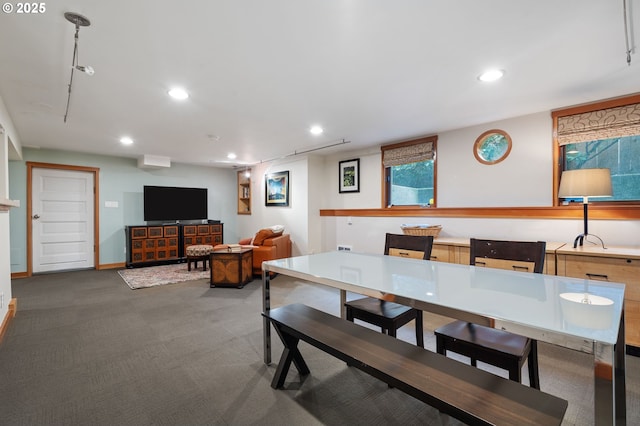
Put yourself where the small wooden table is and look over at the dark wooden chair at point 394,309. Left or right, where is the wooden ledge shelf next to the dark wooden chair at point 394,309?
left

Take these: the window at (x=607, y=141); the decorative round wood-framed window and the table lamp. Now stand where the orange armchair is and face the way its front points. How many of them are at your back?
3

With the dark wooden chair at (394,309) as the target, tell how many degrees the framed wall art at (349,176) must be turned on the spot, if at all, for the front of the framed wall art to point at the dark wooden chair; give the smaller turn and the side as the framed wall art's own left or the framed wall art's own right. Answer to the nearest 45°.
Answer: approximately 45° to the framed wall art's own left

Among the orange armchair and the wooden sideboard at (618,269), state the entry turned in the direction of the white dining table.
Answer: the wooden sideboard

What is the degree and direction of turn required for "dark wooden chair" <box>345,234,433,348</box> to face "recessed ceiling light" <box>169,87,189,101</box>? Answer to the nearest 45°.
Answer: approximately 45° to its right

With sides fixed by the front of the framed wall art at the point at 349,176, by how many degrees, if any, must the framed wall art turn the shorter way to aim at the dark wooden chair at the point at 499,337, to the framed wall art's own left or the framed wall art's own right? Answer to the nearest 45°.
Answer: approximately 45° to the framed wall art's own left

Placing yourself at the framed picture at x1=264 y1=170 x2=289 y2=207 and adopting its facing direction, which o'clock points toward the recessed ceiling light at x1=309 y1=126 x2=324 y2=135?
The recessed ceiling light is roughly at 10 o'clock from the framed picture.
